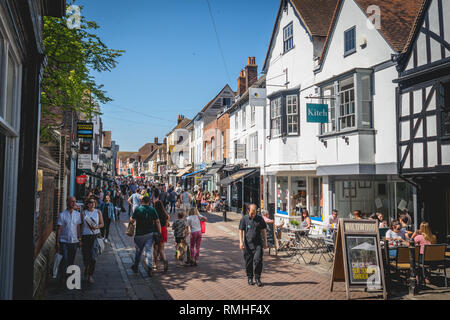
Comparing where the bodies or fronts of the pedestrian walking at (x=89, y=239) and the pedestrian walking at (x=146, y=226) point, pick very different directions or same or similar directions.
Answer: very different directions

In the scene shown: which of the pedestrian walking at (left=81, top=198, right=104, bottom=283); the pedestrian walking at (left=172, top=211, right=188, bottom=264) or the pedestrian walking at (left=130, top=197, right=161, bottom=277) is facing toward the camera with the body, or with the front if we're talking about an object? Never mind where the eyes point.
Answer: the pedestrian walking at (left=81, top=198, right=104, bottom=283)

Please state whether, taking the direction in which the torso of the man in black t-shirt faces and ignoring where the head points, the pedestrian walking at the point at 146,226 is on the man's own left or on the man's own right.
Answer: on the man's own right

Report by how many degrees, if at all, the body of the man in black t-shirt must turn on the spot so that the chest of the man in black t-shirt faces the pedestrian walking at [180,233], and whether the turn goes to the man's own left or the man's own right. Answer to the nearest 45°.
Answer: approximately 135° to the man's own right

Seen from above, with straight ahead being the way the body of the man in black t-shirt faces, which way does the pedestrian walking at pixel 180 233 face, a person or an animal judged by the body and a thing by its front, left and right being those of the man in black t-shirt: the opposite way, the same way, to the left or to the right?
the opposite way

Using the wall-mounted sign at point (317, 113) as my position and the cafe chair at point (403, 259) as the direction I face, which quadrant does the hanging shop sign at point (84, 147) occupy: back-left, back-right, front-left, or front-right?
back-right

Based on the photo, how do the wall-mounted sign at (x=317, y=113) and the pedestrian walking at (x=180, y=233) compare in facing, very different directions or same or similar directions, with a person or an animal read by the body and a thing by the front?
very different directions

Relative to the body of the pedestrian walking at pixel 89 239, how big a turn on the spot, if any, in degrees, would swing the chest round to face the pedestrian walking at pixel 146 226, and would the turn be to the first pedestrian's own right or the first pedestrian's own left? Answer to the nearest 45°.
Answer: approximately 90° to the first pedestrian's own left

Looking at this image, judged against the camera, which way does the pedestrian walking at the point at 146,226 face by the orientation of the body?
away from the camera

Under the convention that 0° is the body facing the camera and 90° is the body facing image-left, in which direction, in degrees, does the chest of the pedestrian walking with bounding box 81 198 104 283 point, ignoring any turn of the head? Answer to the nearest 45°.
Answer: approximately 0°

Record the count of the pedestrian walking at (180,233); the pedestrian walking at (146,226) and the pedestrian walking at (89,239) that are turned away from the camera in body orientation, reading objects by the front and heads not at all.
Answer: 2

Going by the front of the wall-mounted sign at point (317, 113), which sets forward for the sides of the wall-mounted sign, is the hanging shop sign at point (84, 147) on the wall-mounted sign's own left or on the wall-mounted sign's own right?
on the wall-mounted sign's own right

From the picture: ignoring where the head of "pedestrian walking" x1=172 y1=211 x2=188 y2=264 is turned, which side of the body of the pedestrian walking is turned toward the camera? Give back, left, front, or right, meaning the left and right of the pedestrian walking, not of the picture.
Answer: back

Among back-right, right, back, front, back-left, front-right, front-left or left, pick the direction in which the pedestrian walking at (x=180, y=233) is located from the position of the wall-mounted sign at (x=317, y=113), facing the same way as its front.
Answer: front-right
